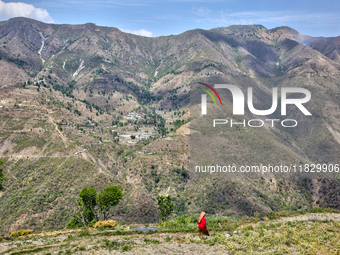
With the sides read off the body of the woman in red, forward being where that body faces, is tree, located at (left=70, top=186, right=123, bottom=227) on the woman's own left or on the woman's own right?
on the woman's own left

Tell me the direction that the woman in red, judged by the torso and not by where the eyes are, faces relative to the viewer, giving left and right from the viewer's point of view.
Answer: facing to the left of the viewer
